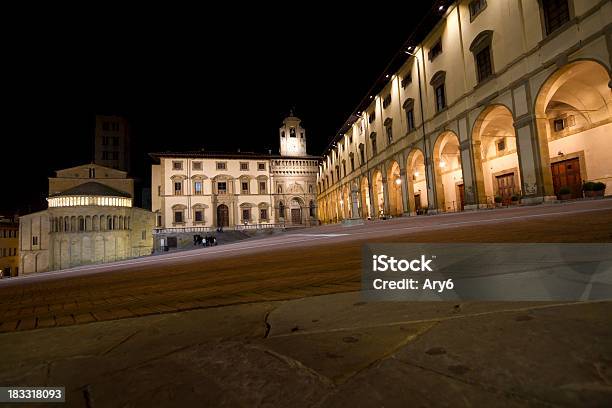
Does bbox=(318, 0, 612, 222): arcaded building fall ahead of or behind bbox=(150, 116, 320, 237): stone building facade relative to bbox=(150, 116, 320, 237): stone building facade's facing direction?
ahead

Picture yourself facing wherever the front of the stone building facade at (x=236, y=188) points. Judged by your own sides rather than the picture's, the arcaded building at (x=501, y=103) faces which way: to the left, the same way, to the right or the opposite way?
to the right

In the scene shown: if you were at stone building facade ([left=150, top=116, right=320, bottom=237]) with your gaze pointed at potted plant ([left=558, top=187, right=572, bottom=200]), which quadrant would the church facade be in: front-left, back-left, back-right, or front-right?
back-right

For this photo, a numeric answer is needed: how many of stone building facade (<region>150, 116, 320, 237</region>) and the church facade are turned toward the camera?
2

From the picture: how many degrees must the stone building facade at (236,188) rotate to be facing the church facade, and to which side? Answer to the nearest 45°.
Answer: approximately 90° to its right

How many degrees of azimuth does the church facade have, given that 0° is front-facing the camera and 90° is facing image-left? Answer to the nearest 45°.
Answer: approximately 0°

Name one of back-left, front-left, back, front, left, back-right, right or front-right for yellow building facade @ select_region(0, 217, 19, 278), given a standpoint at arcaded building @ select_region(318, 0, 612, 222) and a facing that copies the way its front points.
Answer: front-right

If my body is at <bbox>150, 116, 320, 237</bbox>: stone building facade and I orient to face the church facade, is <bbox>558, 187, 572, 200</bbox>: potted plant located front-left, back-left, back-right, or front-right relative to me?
back-left

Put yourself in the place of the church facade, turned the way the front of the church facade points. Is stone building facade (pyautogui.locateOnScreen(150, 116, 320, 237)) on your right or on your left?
on your left
